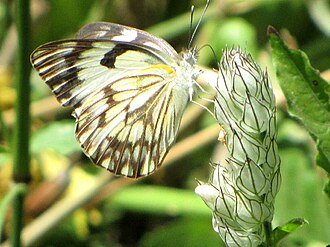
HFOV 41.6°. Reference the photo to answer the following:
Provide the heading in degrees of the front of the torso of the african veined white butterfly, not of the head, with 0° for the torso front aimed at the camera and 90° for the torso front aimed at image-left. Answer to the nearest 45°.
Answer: approximately 270°
